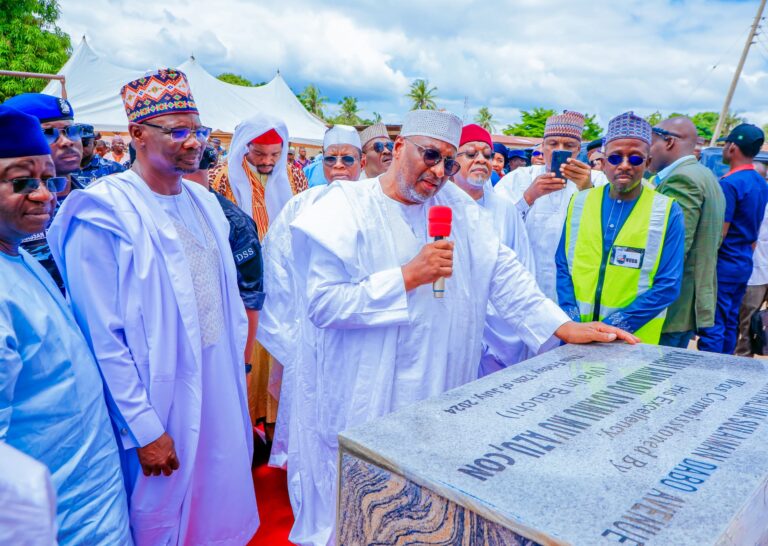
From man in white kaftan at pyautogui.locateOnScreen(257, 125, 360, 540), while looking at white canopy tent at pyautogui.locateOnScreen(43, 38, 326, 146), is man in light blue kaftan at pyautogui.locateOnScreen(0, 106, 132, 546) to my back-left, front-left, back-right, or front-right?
back-left

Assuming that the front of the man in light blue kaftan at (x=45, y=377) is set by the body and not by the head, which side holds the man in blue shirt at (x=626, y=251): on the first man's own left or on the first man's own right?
on the first man's own left

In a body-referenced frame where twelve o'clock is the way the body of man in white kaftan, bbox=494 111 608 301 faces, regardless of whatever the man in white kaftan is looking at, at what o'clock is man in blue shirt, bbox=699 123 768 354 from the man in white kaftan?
The man in blue shirt is roughly at 8 o'clock from the man in white kaftan.

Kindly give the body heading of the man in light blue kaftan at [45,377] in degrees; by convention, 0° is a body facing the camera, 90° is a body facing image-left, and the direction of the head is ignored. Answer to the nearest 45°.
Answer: approximately 315°

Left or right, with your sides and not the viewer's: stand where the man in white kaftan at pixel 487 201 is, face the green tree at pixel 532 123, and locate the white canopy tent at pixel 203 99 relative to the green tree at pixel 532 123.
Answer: left
